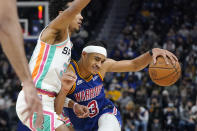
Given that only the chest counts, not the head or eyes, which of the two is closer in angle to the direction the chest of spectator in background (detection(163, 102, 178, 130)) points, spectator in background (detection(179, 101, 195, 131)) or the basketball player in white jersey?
the basketball player in white jersey

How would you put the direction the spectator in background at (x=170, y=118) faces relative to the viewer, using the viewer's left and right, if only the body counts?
facing the viewer

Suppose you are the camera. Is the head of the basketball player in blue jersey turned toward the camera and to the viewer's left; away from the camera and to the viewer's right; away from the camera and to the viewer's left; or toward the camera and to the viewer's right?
toward the camera and to the viewer's right

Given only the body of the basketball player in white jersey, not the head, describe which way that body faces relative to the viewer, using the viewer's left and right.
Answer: facing to the right of the viewer

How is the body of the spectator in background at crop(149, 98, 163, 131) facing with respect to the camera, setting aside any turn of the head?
toward the camera

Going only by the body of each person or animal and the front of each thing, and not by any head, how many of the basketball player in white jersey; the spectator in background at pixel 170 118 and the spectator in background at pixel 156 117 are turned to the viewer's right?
1

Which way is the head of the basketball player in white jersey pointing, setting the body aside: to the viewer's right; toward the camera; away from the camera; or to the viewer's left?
to the viewer's right

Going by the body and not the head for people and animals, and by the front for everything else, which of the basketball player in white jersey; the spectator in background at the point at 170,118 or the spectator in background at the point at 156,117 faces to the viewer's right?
the basketball player in white jersey

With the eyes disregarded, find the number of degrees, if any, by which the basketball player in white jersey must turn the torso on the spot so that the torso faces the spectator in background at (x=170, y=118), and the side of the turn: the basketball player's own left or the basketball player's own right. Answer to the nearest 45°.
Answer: approximately 45° to the basketball player's own left

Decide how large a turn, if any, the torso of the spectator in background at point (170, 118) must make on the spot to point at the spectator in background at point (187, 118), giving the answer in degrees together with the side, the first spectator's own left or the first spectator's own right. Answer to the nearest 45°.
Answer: approximately 90° to the first spectator's own left

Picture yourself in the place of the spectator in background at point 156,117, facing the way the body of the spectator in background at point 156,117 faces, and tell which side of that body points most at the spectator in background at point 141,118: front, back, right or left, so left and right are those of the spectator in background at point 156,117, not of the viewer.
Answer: right

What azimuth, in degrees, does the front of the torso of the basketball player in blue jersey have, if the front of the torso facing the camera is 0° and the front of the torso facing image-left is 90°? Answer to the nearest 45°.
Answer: approximately 315°

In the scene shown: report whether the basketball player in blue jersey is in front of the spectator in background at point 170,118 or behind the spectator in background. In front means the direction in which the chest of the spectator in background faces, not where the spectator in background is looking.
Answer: in front

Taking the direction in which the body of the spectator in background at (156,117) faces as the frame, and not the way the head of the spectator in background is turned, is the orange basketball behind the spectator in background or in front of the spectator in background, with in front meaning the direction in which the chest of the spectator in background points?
in front
